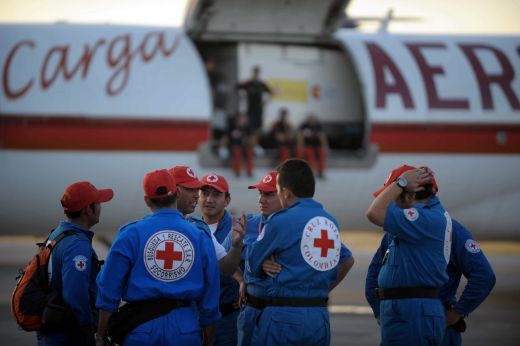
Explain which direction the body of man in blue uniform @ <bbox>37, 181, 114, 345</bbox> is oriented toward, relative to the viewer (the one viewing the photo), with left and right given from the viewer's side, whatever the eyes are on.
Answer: facing to the right of the viewer

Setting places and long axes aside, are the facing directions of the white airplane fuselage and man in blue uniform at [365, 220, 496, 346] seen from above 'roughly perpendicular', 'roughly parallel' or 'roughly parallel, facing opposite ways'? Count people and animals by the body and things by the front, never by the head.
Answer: roughly perpendicular

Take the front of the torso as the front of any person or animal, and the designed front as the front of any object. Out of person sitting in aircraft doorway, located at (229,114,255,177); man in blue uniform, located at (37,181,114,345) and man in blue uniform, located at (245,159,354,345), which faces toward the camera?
the person sitting in aircraft doorway

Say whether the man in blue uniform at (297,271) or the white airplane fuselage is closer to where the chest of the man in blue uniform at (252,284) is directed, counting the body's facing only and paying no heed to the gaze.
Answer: the man in blue uniform

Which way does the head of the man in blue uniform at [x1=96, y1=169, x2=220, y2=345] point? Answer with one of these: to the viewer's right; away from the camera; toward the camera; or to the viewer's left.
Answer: away from the camera

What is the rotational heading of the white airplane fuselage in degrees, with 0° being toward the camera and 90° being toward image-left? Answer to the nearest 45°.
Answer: approximately 90°

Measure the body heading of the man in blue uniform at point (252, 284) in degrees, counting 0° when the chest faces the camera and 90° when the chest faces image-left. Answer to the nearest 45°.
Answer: approximately 45°

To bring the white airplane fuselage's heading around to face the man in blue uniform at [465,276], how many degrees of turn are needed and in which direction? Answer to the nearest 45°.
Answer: approximately 90° to its left

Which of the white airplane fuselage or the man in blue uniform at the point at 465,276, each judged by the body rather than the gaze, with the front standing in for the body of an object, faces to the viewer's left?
the white airplane fuselage

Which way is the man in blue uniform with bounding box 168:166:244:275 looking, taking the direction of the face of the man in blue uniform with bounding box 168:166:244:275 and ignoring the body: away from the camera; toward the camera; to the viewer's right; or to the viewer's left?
to the viewer's right

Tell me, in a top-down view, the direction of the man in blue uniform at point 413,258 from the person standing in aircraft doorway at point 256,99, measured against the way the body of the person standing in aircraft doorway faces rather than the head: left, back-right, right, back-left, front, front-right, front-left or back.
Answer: front

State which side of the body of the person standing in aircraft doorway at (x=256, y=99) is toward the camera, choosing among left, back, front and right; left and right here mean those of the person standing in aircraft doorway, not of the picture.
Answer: front

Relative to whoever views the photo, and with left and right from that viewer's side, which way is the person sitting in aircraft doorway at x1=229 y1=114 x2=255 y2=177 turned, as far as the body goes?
facing the viewer

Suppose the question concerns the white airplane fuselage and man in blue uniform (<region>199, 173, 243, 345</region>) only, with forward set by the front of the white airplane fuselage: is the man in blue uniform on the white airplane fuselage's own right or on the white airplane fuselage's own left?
on the white airplane fuselage's own left

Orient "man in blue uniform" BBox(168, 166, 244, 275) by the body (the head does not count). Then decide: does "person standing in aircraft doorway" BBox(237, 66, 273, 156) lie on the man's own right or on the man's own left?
on the man's own left
